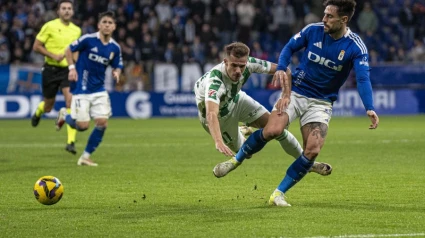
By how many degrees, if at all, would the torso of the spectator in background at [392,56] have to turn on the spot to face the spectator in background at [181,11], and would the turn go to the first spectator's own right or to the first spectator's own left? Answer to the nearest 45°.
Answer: approximately 90° to the first spectator's own right

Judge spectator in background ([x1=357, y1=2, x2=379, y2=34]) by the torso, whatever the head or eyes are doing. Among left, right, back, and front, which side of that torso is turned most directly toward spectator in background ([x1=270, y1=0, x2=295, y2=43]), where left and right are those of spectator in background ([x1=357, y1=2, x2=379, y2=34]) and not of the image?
right

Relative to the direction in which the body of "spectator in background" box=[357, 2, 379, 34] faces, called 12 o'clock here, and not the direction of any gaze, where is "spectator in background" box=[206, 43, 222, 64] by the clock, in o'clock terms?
"spectator in background" box=[206, 43, 222, 64] is roughly at 2 o'clock from "spectator in background" box=[357, 2, 379, 34].

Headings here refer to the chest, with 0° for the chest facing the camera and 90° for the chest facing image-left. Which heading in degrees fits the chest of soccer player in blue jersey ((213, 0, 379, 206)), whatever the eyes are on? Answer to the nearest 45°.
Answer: approximately 0°

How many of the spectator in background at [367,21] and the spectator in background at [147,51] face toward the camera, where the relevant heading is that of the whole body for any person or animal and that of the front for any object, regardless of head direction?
2

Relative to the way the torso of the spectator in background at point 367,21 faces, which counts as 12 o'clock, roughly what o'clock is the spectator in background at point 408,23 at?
the spectator in background at point 408,23 is roughly at 8 o'clock from the spectator in background at point 367,21.

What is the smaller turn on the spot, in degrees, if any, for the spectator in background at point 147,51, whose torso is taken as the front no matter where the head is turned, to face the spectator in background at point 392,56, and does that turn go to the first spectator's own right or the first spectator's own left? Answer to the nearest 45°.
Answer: approximately 90° to the first spectator's own left
